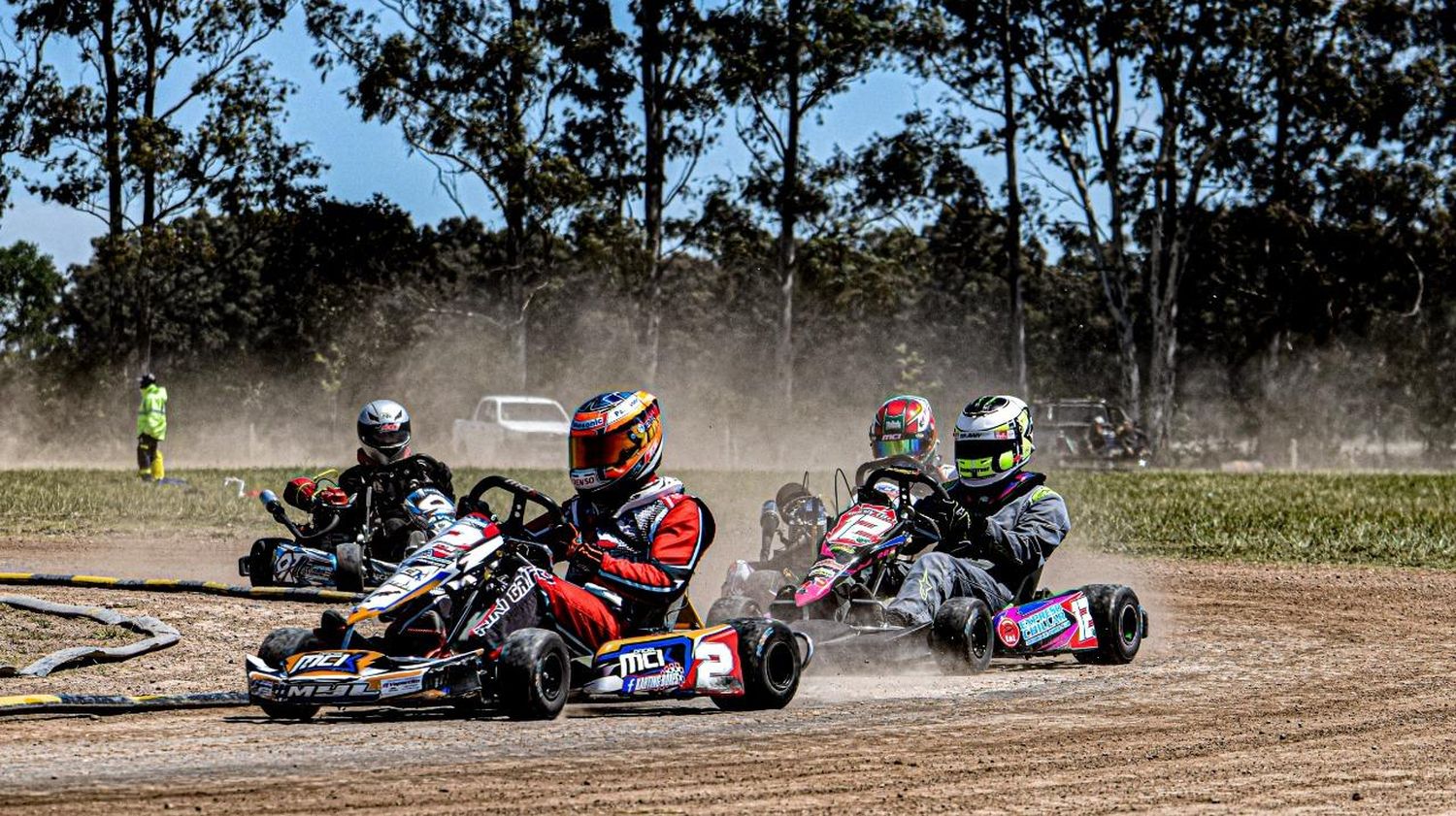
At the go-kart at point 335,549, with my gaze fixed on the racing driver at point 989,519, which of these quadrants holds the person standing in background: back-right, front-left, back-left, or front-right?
back-left

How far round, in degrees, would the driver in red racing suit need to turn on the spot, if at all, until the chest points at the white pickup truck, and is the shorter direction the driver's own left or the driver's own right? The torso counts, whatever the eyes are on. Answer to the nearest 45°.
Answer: approximately 135° to the driver's own right

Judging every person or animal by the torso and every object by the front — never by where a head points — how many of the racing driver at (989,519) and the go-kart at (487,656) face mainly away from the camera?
0

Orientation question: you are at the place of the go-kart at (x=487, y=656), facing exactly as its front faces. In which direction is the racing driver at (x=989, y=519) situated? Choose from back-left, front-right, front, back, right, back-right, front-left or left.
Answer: back

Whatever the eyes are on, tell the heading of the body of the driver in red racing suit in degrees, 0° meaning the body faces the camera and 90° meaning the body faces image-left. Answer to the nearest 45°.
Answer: approximately 45°

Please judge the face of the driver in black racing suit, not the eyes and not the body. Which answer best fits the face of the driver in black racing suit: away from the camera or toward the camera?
toward the camera

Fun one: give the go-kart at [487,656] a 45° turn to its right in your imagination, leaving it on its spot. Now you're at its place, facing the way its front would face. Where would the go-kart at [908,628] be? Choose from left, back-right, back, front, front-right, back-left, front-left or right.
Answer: back-right

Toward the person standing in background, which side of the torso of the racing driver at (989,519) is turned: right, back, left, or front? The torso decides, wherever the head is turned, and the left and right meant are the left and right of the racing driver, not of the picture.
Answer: right

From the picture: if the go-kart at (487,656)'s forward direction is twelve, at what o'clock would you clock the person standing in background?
The person standing in background is roughly at 4 o'clock from the go-kart.

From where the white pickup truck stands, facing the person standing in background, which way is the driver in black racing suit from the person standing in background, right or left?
left

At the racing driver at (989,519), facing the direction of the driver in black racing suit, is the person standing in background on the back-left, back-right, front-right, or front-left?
front-right

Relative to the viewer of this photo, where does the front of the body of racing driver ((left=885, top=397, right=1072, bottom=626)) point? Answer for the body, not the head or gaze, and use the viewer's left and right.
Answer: facing the viewer and to the left of the viewer

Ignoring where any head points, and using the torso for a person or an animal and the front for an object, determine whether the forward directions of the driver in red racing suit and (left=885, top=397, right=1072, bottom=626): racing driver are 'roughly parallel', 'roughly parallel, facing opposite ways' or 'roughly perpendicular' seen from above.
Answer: roughly parallel

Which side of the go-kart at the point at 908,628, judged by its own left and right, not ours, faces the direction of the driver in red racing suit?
front

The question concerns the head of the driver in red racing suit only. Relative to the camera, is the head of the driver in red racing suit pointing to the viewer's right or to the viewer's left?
to the viewer's left

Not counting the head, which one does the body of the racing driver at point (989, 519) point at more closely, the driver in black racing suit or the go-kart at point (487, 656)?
the go-kart
